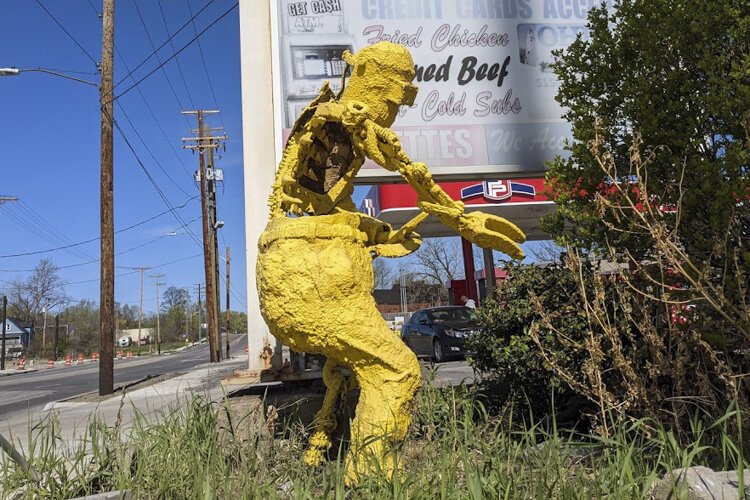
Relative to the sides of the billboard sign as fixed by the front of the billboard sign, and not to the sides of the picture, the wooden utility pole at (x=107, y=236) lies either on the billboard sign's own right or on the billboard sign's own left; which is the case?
on the billboard sign's own right

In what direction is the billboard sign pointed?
toward the camera

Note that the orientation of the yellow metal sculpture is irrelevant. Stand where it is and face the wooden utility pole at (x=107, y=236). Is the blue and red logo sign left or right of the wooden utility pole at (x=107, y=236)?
right

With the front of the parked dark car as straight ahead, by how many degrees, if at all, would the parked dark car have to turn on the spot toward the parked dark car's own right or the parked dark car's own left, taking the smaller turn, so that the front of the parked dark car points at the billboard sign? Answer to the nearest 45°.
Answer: approximately 45° to the parked dark car's own right

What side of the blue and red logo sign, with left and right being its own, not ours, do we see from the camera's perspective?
front

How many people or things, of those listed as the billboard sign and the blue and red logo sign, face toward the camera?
2

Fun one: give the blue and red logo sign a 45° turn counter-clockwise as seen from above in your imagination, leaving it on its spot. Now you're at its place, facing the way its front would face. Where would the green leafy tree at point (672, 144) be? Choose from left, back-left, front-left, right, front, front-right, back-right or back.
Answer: front-right

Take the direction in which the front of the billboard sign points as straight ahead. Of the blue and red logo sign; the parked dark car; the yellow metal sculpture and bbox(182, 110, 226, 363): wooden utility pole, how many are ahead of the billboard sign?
1
